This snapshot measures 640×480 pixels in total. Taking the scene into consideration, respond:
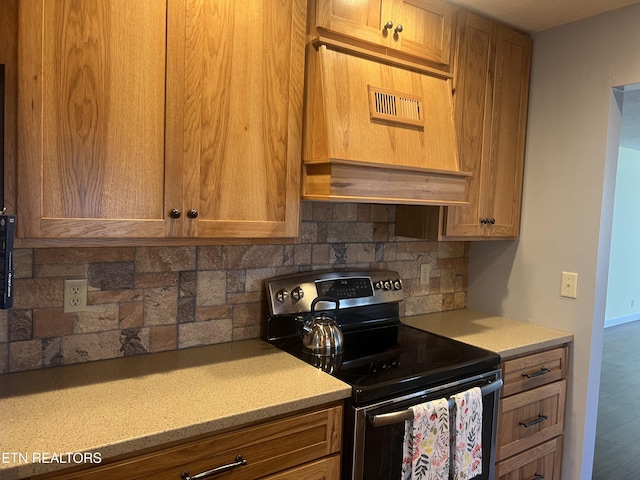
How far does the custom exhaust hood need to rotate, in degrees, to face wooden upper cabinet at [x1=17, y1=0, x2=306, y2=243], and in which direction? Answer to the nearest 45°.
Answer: approximately 90° to its right

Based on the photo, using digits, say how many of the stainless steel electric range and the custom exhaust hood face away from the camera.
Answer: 0

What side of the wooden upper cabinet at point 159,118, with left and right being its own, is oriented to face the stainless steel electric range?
left

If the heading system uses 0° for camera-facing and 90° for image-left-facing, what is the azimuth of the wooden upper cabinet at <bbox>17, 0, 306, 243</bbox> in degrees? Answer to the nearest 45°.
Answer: approximately 0°

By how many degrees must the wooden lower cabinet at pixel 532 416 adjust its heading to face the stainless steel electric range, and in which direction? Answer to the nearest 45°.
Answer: approximately 90° to its right

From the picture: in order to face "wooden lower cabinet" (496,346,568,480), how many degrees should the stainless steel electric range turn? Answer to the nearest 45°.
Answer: approximately 90° to its left

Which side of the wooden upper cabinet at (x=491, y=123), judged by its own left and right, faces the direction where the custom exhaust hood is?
right

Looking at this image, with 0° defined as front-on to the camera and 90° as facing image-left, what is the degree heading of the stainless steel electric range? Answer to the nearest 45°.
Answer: approximately 315°
